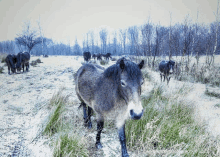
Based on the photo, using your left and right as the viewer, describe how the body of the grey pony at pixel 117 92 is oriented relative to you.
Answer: facing the viewer and to the right of the viewer

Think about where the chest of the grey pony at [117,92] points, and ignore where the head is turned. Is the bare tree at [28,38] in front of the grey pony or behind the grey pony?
behind
